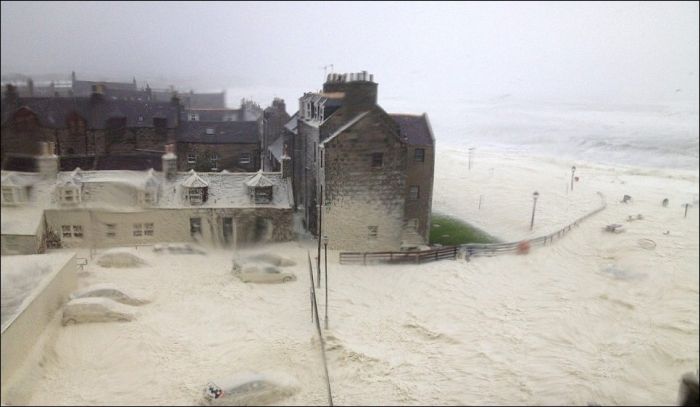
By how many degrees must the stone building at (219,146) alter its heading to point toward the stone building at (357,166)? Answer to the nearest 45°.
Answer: approximately 45° to its left

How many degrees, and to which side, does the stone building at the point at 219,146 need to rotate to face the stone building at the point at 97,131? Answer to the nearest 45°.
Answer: approximately 45° to its right

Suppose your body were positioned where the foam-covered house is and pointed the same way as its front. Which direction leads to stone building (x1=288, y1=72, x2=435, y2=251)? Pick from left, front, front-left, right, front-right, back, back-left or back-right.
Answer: left

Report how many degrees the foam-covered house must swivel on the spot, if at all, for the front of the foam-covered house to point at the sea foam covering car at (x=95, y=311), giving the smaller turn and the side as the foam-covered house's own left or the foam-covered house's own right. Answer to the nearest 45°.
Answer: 0° — it already faces it

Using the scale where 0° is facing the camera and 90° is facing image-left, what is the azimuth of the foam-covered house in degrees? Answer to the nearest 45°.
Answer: approximately 0°

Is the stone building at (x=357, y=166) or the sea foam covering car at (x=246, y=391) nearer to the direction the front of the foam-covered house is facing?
the sea foam covering car
